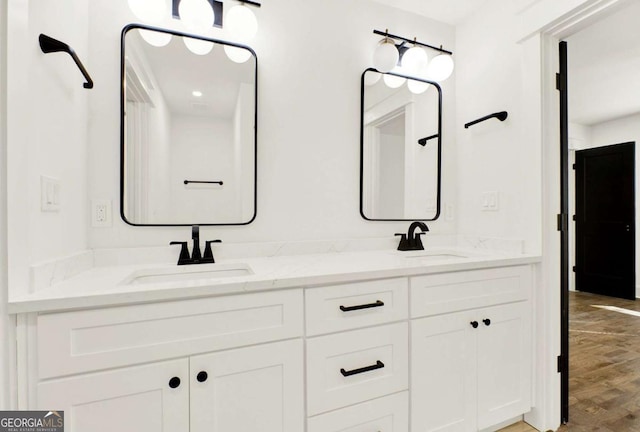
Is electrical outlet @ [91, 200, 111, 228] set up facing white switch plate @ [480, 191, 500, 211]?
no

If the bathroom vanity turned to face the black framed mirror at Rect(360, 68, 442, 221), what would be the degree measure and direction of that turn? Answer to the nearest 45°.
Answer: approximately 90° to its left

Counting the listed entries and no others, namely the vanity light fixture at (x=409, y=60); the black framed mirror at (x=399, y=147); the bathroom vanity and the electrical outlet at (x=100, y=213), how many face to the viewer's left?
0

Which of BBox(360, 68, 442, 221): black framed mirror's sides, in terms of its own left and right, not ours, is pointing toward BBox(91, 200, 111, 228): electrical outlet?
right

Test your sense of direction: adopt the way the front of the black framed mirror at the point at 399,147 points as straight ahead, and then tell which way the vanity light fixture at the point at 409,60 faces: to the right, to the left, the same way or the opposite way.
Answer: the same way

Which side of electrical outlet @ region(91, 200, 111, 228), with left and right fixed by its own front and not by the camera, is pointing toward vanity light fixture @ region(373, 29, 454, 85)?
left

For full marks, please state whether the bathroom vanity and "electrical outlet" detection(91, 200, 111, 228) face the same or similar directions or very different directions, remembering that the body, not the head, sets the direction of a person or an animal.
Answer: same or similar directions

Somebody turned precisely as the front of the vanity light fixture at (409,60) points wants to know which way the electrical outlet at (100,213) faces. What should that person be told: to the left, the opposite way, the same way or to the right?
the same way

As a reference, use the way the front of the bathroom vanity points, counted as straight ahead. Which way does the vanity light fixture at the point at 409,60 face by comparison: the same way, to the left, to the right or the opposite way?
the same way

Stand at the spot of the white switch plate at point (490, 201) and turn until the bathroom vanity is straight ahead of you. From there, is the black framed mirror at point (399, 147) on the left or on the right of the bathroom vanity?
right

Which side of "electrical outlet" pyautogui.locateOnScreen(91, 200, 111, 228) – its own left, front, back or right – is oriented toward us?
front

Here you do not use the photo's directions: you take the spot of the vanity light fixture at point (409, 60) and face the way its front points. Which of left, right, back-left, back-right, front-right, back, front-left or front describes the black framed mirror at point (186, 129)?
right

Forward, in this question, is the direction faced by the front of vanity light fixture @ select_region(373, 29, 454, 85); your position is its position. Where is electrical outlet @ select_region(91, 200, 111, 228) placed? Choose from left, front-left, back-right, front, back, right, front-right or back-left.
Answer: right

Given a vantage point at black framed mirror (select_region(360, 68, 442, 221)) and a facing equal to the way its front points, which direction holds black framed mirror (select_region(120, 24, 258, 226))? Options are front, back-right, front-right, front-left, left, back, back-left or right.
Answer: right

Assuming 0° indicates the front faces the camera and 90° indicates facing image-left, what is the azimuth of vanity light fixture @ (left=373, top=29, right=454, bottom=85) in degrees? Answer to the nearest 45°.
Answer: approximately 315°

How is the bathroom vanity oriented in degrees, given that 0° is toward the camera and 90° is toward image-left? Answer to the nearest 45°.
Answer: approximately 315°

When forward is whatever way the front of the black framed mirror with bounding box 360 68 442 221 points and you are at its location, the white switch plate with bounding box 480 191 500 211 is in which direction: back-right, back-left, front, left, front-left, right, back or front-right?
front-left
